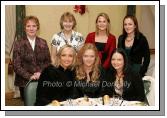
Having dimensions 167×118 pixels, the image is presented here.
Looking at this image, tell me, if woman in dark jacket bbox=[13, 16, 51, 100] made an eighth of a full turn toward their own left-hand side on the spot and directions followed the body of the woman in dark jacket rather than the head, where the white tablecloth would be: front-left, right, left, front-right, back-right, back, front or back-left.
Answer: front-left

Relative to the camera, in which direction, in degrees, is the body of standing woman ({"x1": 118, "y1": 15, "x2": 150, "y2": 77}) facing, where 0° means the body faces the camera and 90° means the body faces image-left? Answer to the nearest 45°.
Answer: approximately 45°

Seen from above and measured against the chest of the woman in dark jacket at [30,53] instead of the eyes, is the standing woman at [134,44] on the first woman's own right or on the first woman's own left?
on the first woman's own left

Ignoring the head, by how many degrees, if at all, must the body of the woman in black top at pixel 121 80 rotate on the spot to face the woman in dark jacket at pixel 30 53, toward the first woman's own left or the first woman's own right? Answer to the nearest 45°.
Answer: approximately 45° to the first woman's own right
